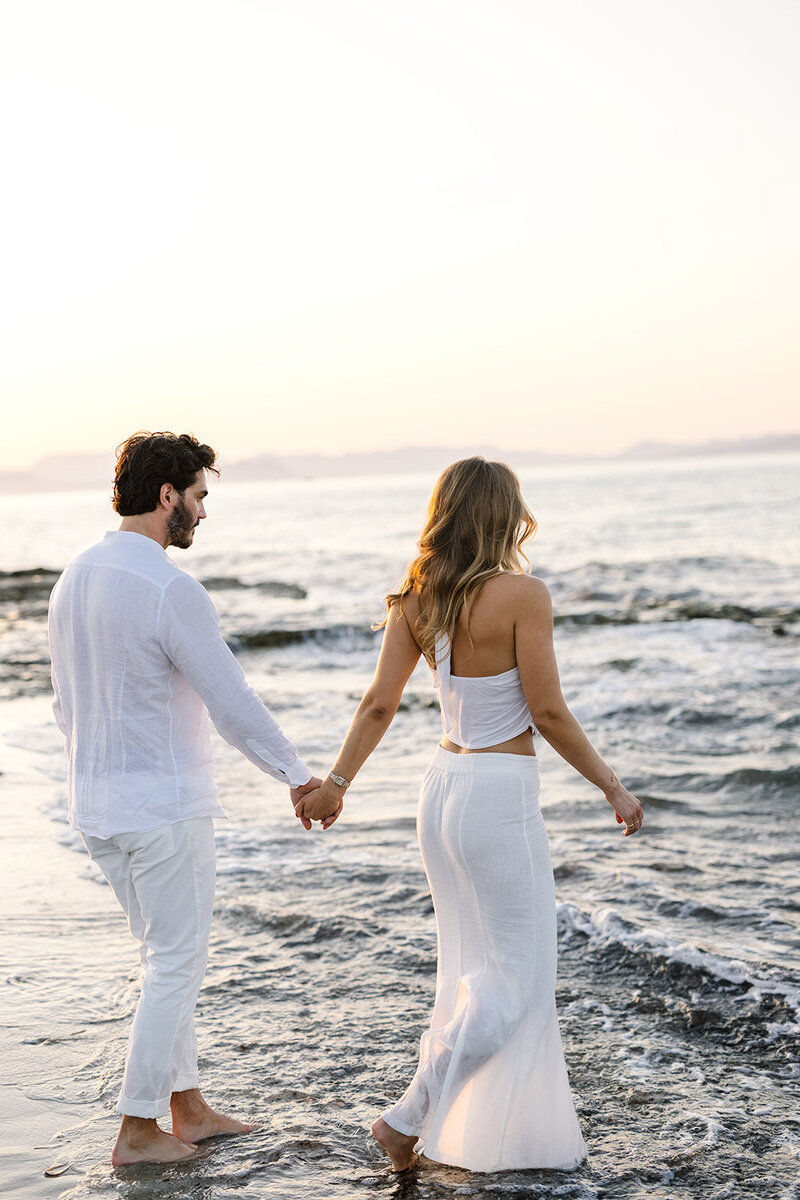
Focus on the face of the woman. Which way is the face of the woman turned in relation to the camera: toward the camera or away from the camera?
away from the camera

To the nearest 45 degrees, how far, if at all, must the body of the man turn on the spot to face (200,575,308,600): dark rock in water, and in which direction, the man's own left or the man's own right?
approximately 45° to the man's own left

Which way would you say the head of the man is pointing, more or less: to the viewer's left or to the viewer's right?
to the viewer's right

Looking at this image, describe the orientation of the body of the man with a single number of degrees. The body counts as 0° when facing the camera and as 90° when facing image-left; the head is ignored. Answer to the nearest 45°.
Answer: approximately 225°

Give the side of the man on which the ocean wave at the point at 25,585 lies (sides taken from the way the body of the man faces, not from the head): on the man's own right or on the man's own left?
on the man's own left

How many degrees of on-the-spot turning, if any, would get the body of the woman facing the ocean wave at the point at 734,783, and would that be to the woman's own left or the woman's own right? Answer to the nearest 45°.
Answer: approximately 45° to the woman's own left

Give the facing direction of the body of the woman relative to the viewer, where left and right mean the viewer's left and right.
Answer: facing away from the viewer and to the right of the viewer

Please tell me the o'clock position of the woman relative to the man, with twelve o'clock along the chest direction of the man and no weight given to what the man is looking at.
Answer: The woman is roughly at 2 o'clock from the man.

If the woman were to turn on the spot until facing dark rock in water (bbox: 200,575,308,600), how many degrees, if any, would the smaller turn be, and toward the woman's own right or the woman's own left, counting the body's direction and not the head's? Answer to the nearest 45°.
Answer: approximately 45° to the woman's own left
